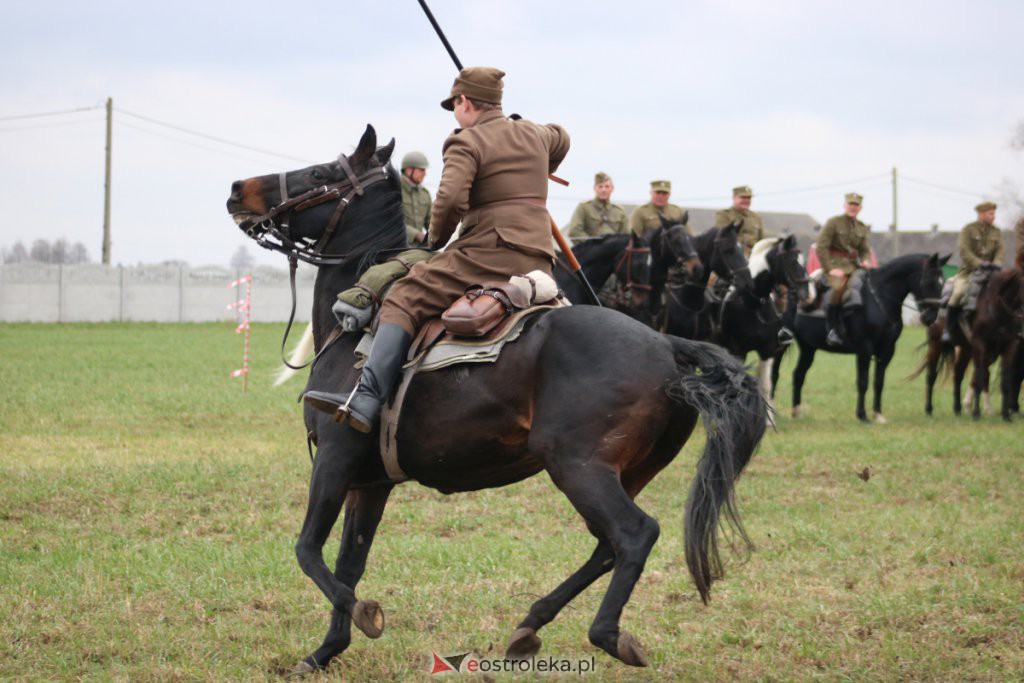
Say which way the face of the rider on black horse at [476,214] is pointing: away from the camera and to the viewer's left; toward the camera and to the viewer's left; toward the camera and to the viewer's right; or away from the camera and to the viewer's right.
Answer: away from the camera and to the viewer's left

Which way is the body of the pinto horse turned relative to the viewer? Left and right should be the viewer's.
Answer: facing the viewer and to the right of the viewer

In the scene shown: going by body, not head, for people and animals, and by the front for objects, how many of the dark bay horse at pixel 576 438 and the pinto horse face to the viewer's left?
1

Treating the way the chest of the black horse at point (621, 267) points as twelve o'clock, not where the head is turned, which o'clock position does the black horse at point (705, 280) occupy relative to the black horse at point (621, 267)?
the black horse at point (705, 280) is roughly at 9 o'clock from the black horse at point (621, 267).

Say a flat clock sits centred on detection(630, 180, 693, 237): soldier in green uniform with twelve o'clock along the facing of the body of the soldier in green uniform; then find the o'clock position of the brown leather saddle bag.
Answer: The brown leather saddle bag is roughly at 12 o'clock from the soldier in green uniform.

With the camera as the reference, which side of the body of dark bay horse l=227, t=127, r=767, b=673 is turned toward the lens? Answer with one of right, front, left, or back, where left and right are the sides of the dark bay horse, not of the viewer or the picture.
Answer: left

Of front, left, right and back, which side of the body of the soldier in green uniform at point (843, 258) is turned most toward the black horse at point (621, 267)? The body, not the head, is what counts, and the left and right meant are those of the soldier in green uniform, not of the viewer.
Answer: right

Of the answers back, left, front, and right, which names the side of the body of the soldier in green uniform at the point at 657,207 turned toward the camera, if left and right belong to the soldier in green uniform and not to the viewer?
front

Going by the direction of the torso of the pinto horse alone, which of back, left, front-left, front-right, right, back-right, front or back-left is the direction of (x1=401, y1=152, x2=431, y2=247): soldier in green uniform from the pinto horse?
right

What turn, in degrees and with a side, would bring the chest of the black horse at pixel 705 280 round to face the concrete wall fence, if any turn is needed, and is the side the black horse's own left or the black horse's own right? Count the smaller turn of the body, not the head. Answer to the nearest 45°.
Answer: approximately 180°

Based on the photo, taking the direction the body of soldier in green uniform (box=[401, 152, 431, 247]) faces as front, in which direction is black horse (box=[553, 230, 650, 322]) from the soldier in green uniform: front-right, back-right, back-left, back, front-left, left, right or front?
front-left

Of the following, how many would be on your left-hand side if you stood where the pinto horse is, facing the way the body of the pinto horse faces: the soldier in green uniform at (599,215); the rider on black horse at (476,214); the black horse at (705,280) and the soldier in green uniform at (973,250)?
1

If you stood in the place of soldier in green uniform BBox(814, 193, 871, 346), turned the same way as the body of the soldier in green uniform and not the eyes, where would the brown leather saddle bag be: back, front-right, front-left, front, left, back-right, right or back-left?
front-right

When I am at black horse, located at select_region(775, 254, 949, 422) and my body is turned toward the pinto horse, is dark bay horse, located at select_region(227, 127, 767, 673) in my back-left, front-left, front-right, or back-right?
front-left
